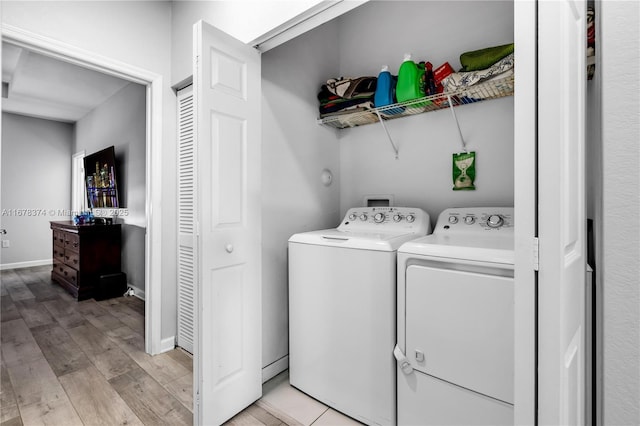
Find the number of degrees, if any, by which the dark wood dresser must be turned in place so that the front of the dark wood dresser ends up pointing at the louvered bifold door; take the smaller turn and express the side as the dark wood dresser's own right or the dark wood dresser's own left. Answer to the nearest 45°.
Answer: approximately 90° to the dark wood dresser's own left

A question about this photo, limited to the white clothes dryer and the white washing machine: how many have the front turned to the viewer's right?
0

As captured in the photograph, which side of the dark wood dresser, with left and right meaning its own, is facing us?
left

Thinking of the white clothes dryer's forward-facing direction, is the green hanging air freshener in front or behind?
behind

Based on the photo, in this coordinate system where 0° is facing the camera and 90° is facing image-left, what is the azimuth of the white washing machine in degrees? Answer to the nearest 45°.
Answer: approximately 45°

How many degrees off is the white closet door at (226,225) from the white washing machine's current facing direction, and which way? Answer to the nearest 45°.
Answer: approximately 45° to its right

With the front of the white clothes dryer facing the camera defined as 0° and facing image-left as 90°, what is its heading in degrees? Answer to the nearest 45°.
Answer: approximately 45°
